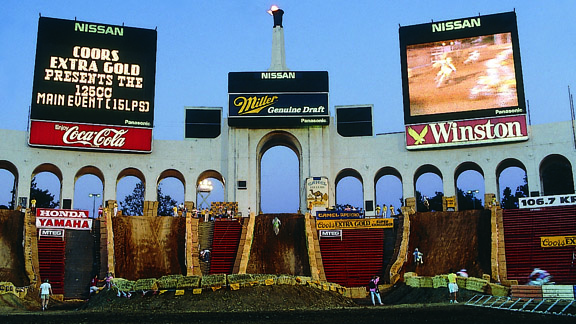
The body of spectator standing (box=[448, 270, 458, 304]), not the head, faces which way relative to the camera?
away from the camera

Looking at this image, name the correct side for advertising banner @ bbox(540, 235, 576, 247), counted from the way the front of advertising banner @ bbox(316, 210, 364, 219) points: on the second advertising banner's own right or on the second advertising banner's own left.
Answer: on the second advertising banner's own left

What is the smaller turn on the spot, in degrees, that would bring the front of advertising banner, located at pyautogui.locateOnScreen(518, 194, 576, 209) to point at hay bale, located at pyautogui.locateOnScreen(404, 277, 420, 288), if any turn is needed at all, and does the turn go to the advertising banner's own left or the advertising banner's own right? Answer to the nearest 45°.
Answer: approximately 45° to the advertising banner's own right

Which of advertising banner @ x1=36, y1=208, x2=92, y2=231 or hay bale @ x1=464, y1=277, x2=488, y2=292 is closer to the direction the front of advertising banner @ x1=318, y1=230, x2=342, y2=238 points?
the hay bale

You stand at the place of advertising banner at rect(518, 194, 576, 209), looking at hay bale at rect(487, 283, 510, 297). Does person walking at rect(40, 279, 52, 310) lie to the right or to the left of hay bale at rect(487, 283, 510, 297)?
right

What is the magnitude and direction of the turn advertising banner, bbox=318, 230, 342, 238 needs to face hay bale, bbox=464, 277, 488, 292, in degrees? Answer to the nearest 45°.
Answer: approximately 45° to its left

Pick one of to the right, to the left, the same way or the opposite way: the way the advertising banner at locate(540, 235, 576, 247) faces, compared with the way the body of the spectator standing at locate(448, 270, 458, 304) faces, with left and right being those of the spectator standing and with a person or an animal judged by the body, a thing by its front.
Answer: the opposite way

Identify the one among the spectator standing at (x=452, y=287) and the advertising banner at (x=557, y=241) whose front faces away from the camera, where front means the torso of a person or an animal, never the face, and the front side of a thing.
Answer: the spectator standing

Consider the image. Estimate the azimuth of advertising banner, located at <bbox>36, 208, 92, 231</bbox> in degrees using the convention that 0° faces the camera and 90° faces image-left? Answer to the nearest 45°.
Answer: approximately 0°

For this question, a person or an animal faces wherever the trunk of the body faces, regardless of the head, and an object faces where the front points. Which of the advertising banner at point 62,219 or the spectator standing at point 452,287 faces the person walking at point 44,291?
the advertising banner
